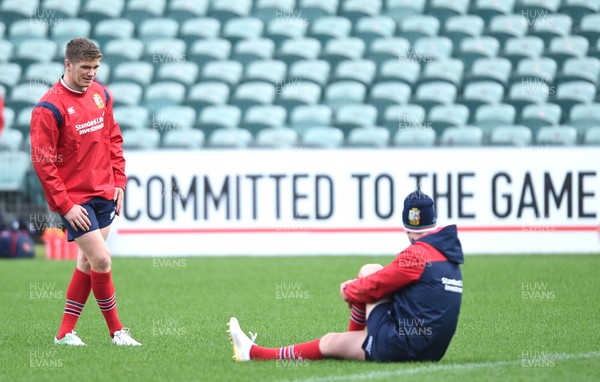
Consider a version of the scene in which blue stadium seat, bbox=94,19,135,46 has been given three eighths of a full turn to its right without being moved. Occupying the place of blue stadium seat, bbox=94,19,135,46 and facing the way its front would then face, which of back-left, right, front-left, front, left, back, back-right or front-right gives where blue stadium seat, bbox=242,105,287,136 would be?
back

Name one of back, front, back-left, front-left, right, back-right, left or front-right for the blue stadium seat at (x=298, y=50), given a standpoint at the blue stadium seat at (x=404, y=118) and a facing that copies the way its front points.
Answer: back-right

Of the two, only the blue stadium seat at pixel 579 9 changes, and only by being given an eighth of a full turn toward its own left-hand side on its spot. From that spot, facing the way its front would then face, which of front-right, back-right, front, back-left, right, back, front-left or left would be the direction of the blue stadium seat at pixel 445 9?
back-right

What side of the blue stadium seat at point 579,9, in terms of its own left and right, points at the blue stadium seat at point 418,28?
right

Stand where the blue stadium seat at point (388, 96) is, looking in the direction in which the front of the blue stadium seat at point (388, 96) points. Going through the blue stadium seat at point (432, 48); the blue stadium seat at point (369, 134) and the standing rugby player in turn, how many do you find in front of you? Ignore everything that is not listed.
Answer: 2

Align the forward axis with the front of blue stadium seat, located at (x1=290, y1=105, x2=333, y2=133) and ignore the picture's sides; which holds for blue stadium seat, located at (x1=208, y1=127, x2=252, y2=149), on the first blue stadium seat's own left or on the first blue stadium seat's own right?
on the first blue stadium seat's own right

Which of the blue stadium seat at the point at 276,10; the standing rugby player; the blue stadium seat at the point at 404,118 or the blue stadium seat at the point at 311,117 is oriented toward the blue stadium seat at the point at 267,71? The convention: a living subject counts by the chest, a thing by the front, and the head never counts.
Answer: the blue stadium seat at the point at 276,10

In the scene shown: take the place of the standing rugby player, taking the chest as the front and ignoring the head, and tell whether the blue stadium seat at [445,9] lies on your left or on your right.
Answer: on your left

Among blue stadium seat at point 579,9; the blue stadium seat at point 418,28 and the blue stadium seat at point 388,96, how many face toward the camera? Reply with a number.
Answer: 3

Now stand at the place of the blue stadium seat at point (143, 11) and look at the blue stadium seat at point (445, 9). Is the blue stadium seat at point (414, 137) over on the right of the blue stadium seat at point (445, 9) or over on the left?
right

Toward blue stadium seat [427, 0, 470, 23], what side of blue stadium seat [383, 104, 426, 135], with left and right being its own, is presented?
back

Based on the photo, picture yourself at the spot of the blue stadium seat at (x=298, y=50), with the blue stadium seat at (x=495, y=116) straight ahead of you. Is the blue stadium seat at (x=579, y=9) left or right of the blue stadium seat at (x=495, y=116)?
left

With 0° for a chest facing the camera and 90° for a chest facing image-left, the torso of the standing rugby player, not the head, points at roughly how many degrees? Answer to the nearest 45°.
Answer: approximately 315°

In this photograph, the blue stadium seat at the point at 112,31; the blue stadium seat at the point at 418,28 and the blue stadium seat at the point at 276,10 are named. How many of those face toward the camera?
3

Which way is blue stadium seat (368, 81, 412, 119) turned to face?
toward the camera

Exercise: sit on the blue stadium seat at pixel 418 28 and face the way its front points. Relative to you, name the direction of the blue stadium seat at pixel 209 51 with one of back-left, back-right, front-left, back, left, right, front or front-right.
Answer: right

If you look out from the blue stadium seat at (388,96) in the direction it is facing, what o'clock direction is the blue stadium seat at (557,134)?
the blue stadium seat at (557,134) is roughly at 10 o'clock from the blue stadium seat at (388,96).
